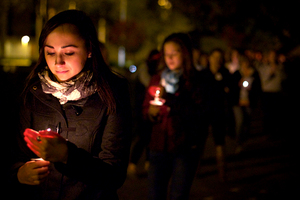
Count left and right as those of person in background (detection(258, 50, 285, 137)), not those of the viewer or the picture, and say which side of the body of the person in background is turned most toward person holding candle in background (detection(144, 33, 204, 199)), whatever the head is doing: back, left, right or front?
front

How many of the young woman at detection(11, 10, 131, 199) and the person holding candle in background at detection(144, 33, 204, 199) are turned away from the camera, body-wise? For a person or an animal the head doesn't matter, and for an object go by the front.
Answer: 0

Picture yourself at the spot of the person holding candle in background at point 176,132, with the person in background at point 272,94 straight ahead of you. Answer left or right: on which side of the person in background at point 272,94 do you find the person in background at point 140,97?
left

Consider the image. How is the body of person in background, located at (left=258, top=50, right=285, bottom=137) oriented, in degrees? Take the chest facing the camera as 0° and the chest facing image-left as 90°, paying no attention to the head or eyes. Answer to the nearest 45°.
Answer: approximately 0°

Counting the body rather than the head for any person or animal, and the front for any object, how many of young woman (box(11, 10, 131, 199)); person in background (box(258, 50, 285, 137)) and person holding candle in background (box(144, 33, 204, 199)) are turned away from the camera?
0

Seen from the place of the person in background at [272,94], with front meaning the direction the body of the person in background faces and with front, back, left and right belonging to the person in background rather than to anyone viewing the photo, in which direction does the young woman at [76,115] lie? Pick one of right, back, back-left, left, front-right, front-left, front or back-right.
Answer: front

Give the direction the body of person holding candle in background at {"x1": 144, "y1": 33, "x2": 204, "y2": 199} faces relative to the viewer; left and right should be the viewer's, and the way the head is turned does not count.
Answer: facing the viewer and to the left of the viewer

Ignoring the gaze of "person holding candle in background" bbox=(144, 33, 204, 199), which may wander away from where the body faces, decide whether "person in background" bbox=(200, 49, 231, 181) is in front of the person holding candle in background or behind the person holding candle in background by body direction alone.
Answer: behind

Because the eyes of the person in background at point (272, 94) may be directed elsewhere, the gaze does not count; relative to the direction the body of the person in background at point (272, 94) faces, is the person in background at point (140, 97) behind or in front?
in front
